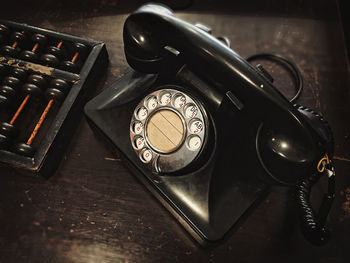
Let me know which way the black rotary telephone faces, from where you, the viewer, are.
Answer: facing the viewer and to the left of the viewer
